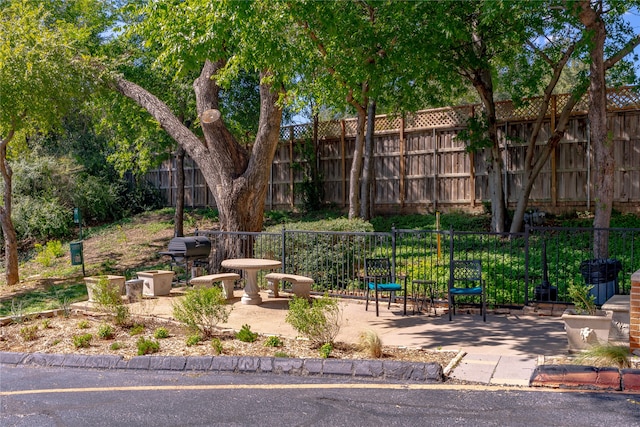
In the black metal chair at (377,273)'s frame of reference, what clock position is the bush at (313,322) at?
The bush is roughly at 2 o'clock from the black metal chair.

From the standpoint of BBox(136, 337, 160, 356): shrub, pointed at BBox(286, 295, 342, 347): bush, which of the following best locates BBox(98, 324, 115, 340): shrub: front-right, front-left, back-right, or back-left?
back-left

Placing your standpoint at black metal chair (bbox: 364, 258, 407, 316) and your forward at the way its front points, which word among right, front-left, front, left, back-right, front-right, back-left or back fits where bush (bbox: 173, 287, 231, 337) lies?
right

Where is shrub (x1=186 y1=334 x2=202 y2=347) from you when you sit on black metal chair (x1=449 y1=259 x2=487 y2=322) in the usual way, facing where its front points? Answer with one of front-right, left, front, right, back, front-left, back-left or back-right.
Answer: front-right

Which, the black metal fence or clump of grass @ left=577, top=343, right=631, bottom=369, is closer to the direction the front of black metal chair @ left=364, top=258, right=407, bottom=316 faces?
the clump of grass

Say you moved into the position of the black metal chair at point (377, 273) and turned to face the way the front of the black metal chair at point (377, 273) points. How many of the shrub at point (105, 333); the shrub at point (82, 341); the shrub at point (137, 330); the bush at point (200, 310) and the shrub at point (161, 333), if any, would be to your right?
5

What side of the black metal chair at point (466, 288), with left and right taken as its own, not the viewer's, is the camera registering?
front

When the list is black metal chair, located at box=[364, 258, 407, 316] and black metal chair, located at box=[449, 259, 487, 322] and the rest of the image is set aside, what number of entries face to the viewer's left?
0

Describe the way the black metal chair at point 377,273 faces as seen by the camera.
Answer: facing the viewer and to the right of the viewer

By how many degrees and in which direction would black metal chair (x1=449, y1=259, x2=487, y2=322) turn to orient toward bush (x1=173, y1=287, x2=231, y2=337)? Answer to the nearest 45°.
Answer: approximately 45° to its right

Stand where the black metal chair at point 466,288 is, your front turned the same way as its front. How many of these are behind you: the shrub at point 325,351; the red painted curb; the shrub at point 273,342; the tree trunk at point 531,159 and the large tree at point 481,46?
2

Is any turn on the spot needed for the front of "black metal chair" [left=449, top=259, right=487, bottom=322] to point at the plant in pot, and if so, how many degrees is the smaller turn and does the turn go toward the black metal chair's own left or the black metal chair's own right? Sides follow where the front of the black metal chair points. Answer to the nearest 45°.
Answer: approximately 45° to the black metal chair's own left

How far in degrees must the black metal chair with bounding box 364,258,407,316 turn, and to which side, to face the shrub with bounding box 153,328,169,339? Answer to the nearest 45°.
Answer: approximately 90° to its right

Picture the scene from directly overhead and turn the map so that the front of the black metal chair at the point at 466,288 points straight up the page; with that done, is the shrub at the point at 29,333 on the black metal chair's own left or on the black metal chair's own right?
on the black metal chair's own right

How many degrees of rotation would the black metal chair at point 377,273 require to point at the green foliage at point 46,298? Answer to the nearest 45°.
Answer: approximately 135° to its right
